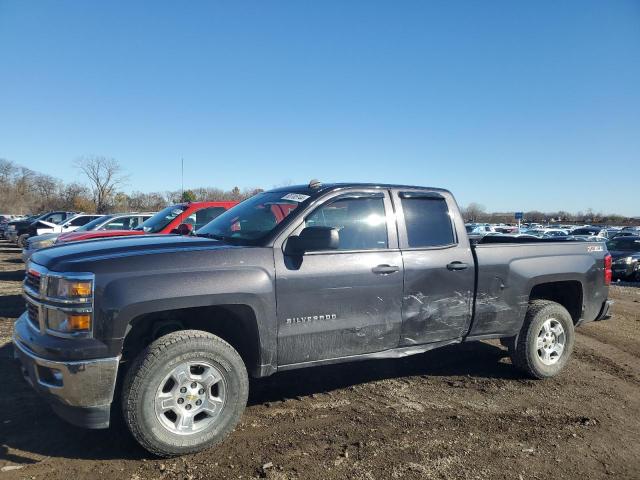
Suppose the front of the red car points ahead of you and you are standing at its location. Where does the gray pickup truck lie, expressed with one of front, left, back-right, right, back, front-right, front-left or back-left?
front-left

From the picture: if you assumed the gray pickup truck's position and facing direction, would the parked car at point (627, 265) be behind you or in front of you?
behind

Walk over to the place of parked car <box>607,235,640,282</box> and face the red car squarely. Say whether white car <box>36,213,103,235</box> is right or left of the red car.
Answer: right

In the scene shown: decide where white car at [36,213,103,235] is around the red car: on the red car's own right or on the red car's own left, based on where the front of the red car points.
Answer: on the red car's own right

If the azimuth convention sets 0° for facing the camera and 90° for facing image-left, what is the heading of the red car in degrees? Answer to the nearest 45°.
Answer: approximately 45°

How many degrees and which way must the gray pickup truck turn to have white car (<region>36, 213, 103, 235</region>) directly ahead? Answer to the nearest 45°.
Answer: approximately 90° to its right

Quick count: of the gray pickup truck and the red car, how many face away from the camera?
0

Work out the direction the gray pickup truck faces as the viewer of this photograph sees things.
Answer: facing the viewer and to the left of the viewer

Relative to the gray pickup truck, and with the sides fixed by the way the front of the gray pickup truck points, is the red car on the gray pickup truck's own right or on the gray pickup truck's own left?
on the gray pickup truck's own right
